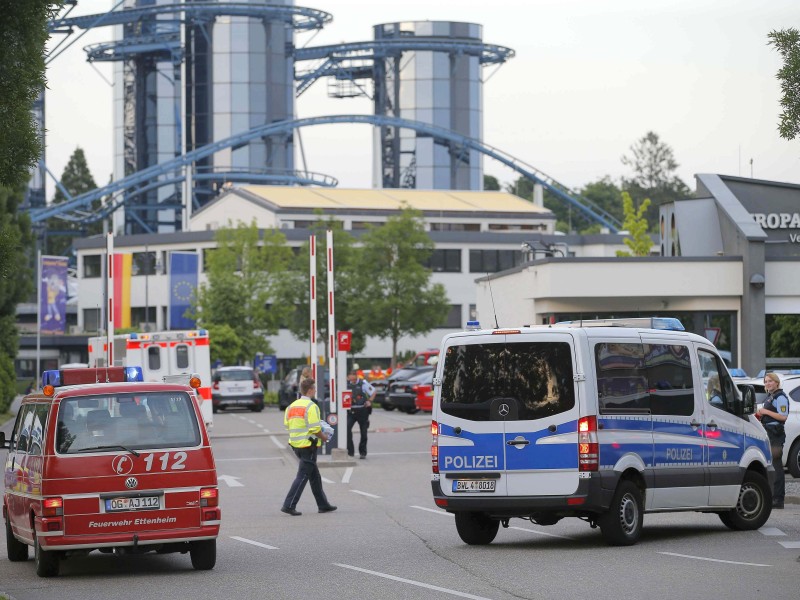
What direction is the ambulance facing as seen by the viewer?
away from the camera

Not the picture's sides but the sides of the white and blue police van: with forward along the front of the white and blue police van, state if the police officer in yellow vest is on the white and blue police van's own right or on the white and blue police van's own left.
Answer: on the white and blue police van's own left

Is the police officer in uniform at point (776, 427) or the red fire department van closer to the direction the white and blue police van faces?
the police officer in uniform

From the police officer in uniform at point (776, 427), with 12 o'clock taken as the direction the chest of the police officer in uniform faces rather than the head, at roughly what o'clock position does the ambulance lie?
The ambulance is roughly at 3 o'clock from the police officer in uniform.

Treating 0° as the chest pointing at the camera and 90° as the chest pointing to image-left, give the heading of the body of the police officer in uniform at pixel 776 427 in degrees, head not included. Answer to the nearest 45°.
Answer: approximately 45°

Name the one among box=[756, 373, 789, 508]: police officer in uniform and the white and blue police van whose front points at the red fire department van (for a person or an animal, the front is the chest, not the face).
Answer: the police officer in uniform

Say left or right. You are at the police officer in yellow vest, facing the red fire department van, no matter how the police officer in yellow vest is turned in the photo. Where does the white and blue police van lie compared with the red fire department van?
left
